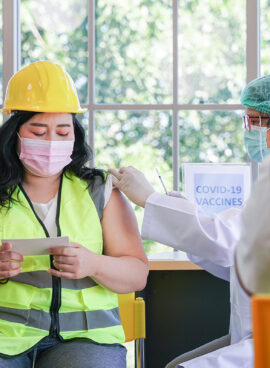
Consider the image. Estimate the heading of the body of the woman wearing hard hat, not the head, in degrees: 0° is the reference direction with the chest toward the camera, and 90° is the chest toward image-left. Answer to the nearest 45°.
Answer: approximately 0°

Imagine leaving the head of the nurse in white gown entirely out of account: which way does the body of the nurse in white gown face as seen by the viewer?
to the viewer's left

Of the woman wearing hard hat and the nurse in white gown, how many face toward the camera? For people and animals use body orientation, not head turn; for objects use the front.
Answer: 1

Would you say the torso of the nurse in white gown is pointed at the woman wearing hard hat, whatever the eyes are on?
yes

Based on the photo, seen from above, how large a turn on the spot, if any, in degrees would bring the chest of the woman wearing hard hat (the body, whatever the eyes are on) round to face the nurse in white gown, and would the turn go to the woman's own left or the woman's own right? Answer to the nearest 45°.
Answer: approximately 90° to the woman's own left

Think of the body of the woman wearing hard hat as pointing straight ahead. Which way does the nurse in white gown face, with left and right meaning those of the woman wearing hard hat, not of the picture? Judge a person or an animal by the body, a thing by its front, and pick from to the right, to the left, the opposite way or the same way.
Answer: to the right

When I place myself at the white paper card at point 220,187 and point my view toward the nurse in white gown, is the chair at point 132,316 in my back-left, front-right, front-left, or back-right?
front-right

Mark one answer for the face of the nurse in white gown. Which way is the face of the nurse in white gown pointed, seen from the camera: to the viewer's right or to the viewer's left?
to the viewer's left

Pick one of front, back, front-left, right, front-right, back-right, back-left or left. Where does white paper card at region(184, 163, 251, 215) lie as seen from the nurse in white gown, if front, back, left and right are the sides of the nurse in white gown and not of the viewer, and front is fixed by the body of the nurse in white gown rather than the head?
right
